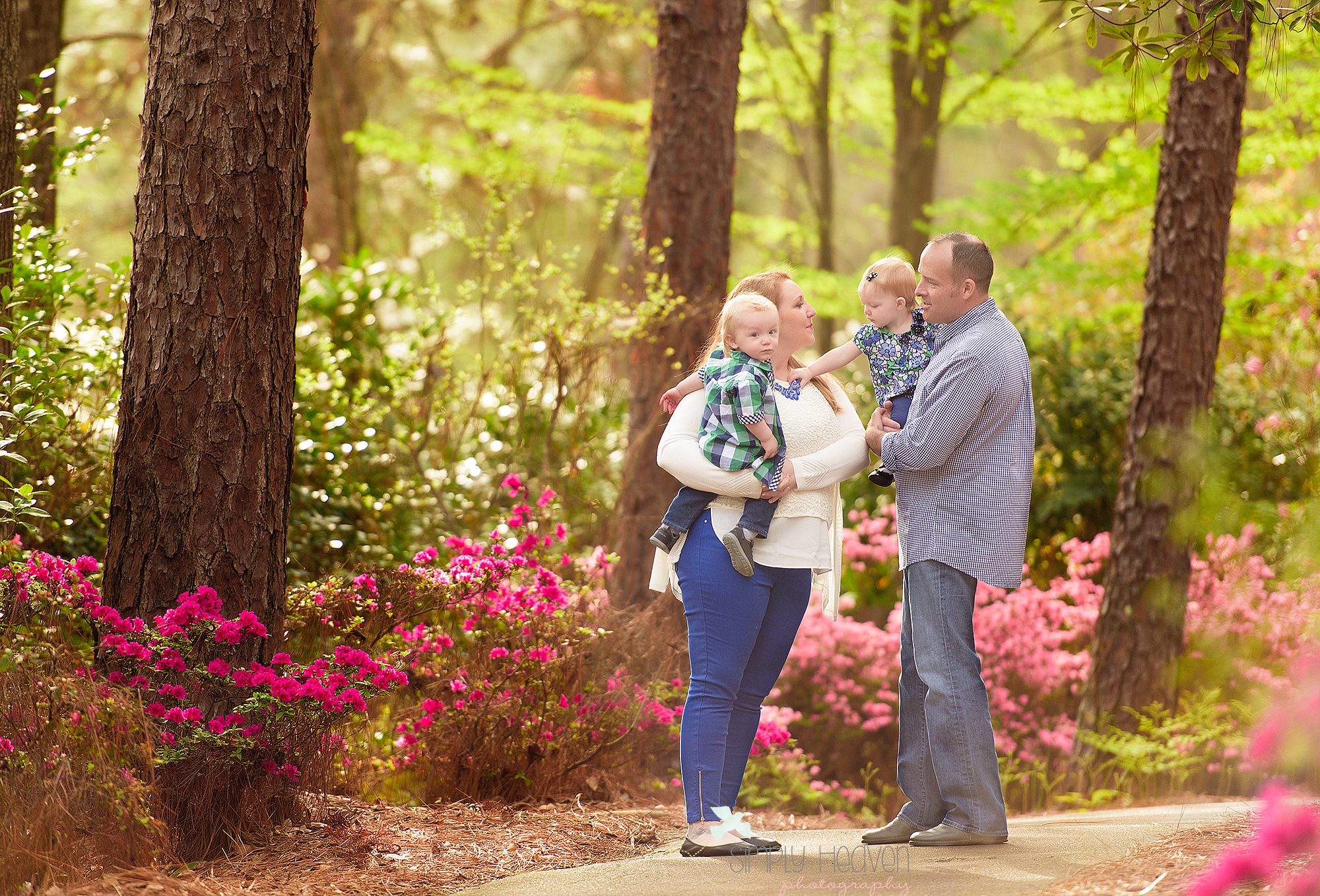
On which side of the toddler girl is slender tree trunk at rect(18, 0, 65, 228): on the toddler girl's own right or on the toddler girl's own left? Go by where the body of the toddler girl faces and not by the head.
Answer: on the toddler girl's own right

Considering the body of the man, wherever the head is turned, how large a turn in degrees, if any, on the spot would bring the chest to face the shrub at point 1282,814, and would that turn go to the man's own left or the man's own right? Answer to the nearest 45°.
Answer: approximately 90° to the man's own left

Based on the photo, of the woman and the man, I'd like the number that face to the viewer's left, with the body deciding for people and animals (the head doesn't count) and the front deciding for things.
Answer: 1

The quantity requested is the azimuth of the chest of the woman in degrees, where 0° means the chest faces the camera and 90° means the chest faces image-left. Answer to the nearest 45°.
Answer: approximately 315°

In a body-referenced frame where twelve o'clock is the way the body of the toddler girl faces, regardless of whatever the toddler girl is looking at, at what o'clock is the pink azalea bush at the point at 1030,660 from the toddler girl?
The pink azalea bush is roughly at 5 o'clock from the toddler girl.

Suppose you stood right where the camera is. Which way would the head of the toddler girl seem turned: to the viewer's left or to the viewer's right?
to the viewer's left

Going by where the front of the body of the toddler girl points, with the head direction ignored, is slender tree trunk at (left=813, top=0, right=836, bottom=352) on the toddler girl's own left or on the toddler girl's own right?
on the toddler girl's own right

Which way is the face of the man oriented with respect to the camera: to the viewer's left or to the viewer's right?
to the viewer's left

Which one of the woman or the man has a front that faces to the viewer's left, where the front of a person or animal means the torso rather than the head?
the man

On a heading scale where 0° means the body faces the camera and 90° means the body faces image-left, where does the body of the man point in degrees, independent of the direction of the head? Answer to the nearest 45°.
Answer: approximately 90°

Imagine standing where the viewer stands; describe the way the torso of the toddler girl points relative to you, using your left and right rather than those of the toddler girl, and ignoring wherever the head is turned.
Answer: facing the viewer and to the left of the viewer
